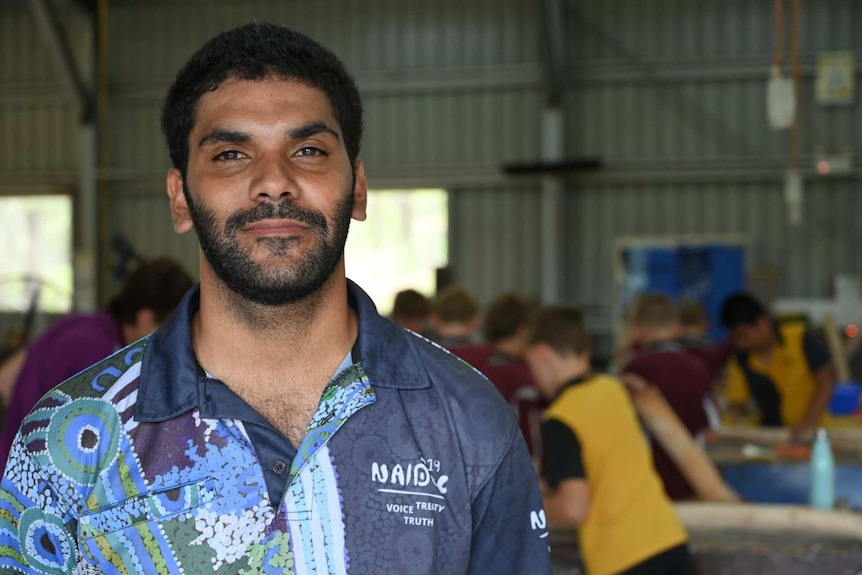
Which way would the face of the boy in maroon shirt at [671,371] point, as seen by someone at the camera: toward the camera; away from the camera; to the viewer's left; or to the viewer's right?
away from the camera

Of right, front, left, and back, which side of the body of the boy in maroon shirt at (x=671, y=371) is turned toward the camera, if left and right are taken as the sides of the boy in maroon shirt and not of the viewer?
back

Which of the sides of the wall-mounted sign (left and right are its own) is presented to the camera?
front

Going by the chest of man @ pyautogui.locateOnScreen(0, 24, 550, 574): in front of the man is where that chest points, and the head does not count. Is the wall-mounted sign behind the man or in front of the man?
behind

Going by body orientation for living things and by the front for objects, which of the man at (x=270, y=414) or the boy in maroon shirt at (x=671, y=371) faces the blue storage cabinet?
the boy in maroon shirt

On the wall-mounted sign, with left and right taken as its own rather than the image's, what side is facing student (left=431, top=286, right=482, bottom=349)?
front

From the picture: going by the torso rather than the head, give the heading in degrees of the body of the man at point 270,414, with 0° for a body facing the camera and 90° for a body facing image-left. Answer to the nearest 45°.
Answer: approximately 0°

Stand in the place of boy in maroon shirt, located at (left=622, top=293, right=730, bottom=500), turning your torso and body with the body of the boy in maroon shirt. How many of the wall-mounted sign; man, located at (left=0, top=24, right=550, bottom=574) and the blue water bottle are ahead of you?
1

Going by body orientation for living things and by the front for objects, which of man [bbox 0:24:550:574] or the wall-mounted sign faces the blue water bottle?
the wall-mounted sign

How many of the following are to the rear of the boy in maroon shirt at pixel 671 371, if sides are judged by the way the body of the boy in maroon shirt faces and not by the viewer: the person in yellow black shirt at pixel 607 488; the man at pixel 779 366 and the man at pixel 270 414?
2

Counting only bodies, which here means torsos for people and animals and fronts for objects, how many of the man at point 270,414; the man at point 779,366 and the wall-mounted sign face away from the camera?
0

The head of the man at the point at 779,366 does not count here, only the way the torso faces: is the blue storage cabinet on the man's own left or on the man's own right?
on the man's own right

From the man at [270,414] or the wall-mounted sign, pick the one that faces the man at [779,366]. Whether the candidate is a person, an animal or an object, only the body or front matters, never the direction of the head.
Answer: the wall-mounted sign

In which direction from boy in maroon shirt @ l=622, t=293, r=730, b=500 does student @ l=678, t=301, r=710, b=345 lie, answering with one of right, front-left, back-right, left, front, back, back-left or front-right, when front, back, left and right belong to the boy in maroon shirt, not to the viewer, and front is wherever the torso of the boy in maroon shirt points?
front

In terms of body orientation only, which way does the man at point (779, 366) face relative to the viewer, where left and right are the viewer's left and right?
facing the viewer and to the left of the viewer

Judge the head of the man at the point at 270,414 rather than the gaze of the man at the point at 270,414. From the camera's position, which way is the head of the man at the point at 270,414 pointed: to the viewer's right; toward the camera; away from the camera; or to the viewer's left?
toward the camera

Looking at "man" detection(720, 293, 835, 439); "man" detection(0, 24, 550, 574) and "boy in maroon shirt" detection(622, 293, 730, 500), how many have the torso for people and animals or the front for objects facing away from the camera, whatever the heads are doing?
1
